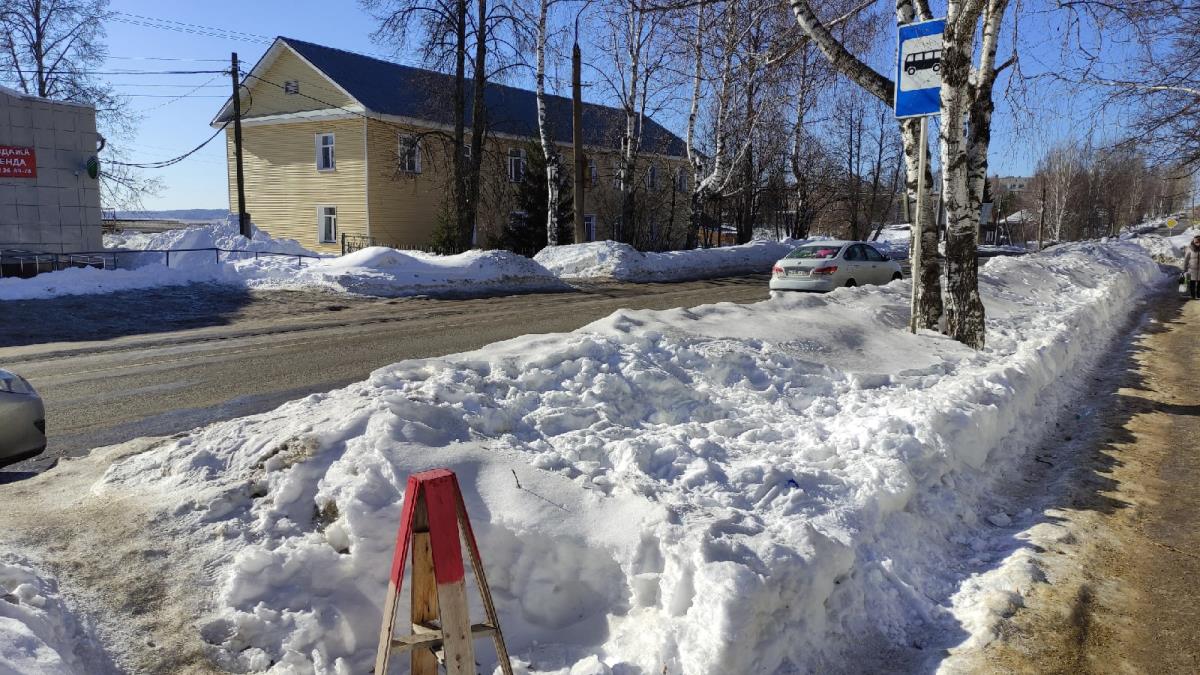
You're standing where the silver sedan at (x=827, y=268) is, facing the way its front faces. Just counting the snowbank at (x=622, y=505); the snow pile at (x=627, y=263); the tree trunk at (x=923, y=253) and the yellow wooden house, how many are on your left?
2

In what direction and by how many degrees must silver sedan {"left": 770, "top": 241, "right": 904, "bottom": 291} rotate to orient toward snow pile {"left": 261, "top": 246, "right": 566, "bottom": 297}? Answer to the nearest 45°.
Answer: approximately 135° to its left

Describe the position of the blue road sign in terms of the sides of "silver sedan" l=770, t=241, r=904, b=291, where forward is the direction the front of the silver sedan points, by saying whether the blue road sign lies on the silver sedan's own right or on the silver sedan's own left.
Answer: on the silver sedan's own right

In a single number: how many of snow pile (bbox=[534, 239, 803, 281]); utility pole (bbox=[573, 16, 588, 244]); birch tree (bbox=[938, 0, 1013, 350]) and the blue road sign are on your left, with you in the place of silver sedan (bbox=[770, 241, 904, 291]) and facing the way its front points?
2

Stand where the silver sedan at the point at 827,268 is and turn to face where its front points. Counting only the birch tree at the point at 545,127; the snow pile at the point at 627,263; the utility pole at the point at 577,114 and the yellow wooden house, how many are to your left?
4

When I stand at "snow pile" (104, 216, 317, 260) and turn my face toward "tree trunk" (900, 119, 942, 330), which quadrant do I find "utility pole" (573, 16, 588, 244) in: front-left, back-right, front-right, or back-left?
front-left

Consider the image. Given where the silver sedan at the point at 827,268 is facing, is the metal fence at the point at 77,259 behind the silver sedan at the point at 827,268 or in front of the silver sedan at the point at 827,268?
behind

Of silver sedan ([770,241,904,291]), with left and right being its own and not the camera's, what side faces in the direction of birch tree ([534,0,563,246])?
left

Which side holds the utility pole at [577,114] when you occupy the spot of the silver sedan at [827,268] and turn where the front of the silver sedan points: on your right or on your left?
on your left

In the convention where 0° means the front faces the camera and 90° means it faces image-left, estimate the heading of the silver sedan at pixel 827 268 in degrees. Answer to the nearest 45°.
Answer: approximately 225°

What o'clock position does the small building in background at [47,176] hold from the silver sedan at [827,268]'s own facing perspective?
The small building in background is roughly at 7 o'clock from the silver sedan.

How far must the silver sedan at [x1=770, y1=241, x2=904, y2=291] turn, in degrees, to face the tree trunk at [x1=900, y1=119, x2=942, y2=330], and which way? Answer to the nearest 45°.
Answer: approximately 135° to its right

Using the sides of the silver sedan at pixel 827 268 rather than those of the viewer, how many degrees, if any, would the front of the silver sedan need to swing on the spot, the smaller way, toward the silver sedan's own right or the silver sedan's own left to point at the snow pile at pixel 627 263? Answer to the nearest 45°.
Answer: approximately 90° to the silver sedan's own left

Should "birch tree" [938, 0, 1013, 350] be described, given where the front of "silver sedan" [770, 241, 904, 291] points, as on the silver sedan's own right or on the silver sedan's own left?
on the silver sedan's own right

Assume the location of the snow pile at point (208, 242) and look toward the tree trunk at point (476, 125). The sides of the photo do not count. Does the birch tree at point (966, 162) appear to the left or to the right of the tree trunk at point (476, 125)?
right
